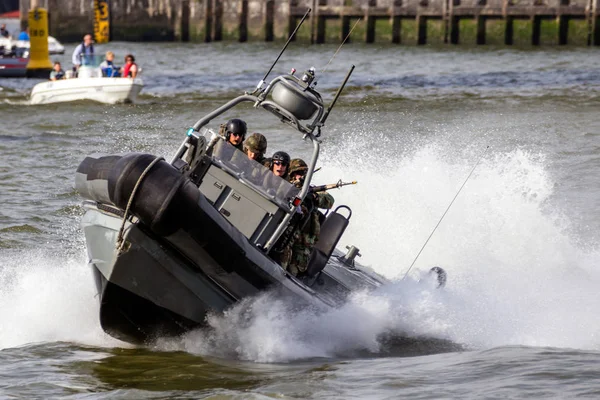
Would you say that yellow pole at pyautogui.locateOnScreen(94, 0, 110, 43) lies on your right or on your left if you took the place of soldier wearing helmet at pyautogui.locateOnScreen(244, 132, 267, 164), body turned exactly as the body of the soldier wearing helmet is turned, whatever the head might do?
on your right

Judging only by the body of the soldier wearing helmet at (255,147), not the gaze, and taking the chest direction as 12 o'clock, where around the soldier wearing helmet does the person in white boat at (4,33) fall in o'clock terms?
The person in white boat is roughly at 4 o'clock from the soldier wearing helmet.

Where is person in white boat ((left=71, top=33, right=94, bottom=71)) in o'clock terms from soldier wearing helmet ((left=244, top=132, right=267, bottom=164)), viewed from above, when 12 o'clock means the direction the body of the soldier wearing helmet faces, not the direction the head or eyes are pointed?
The person in white boat is roughly at 4 o'clock from the soldier wearing helmet.

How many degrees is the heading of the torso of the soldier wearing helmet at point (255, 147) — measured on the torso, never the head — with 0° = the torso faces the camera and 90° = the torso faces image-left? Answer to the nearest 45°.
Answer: approximately 45°

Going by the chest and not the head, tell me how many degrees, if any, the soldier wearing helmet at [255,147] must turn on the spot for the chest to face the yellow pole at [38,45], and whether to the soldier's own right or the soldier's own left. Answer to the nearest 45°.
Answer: approximately 135° to the soldier's own right

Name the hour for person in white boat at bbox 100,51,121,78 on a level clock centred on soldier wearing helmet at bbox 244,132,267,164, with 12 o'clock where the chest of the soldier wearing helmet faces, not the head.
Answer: The person in white boat is roughly at 4 o'clock from the soldier wearing helmet.
